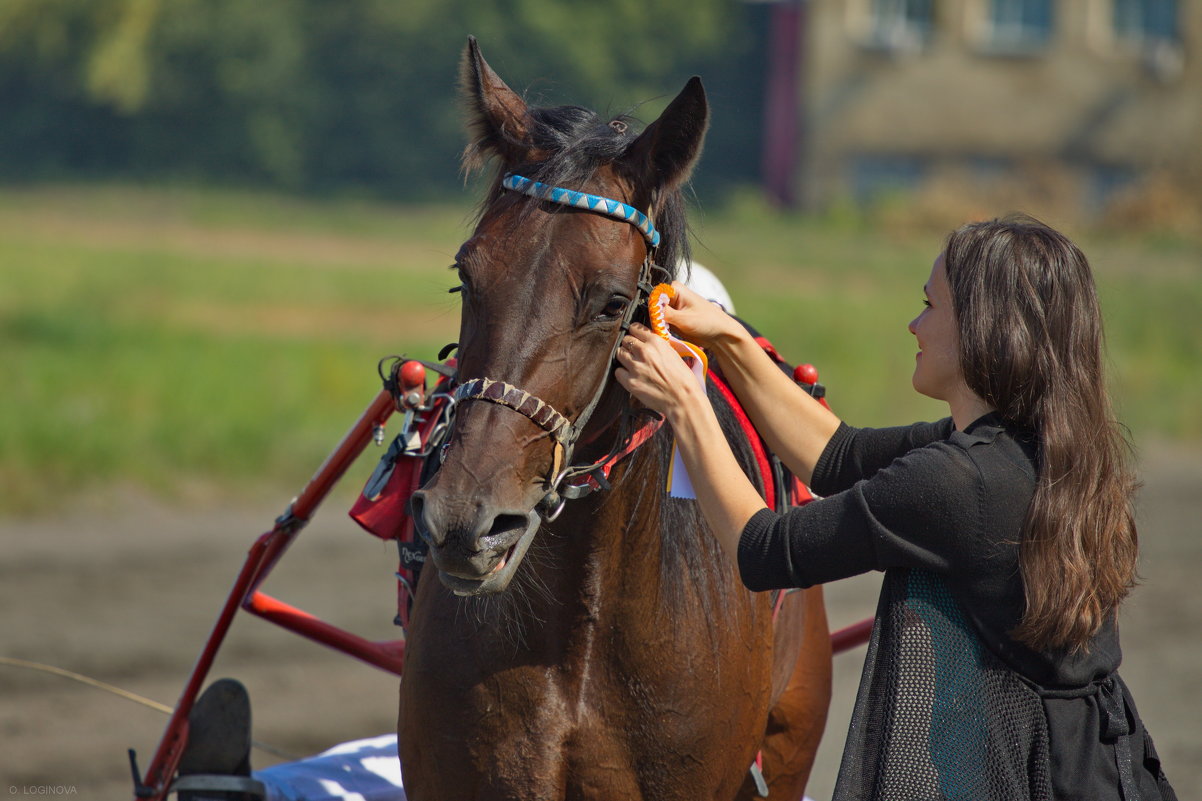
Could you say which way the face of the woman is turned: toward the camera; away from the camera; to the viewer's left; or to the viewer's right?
to the viewer's left

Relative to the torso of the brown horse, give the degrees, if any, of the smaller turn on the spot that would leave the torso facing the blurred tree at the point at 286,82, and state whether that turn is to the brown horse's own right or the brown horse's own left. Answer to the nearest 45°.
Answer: approximately 135° to the brown horse's own right

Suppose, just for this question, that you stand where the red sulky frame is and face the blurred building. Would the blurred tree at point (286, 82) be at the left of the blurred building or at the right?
left

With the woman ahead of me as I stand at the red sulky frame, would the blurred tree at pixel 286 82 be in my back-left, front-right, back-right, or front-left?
back-left

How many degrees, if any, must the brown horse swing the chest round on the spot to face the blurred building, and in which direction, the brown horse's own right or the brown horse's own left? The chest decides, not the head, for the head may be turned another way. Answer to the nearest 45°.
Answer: approximately 135° to the brown horse's own right

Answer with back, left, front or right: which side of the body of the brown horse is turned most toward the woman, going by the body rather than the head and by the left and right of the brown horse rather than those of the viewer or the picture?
left
